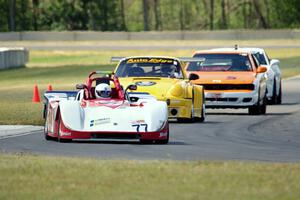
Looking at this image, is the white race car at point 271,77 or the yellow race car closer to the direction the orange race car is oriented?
the yellow race car

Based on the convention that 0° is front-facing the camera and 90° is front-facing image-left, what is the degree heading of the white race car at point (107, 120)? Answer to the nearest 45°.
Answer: approximately 0°

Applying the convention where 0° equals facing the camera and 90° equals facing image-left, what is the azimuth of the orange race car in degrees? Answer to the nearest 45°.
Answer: approximately 0°
